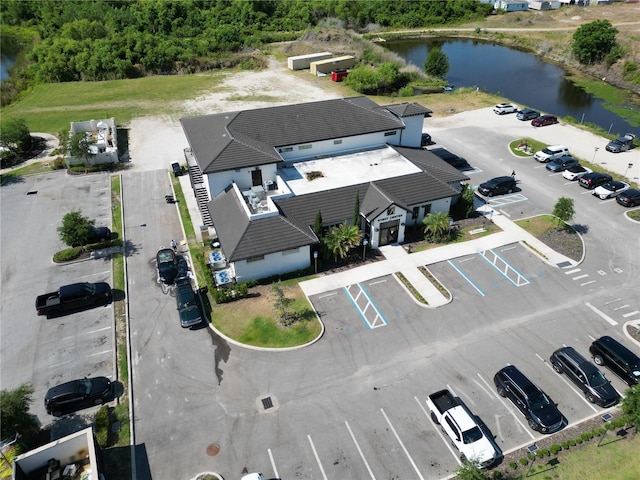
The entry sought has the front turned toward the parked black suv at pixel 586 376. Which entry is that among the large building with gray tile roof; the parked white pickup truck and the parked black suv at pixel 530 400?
the large building with gray tile roof

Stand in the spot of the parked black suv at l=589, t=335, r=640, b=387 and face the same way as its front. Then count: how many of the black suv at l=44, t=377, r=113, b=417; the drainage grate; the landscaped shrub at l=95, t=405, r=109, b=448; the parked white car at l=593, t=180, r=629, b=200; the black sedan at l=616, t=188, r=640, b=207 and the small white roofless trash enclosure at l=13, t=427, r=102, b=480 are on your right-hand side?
4

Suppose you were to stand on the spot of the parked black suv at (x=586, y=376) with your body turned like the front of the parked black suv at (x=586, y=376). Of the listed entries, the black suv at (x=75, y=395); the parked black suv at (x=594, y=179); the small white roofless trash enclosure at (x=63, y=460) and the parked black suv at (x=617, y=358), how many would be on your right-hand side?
2

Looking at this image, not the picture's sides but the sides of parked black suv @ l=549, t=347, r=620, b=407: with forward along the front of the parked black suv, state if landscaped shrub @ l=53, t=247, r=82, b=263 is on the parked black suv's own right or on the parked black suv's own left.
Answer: on the parked black suv's own right

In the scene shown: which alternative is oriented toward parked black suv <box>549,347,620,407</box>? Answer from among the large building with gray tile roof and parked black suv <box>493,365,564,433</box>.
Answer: the large building with gray tile roof

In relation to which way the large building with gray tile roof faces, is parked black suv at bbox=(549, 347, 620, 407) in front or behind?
in front

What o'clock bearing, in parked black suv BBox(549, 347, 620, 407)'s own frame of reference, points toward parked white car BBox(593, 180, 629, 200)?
The parked white car is roughly at 7 o'clock from the parked black suv.

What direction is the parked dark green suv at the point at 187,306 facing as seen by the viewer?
toward the camera

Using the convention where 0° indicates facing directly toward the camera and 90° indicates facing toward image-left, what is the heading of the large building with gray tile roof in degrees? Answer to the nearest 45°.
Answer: approximately 315°

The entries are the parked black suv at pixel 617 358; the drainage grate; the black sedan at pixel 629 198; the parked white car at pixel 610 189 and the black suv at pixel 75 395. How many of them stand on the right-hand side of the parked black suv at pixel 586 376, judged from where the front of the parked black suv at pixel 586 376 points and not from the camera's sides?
2

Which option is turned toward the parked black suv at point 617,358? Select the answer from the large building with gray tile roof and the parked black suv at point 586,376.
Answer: the large building with gray tile roof

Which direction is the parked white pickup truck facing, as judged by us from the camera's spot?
facing the viewer and to the right of the viewer

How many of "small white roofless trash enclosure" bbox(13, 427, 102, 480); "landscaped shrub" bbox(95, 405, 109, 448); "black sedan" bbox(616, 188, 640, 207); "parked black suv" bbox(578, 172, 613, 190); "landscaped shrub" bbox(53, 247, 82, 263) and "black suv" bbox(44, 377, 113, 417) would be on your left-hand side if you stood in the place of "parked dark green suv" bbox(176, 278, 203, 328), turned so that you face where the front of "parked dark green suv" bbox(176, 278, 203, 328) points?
2

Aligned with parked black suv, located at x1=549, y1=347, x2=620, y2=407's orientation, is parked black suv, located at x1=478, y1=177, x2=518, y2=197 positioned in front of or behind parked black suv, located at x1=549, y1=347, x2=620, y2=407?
behind

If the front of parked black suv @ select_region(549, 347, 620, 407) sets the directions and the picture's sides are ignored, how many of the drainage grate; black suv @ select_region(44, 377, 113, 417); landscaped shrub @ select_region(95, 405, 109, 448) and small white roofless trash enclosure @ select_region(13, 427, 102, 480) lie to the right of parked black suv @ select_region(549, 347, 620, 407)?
4
